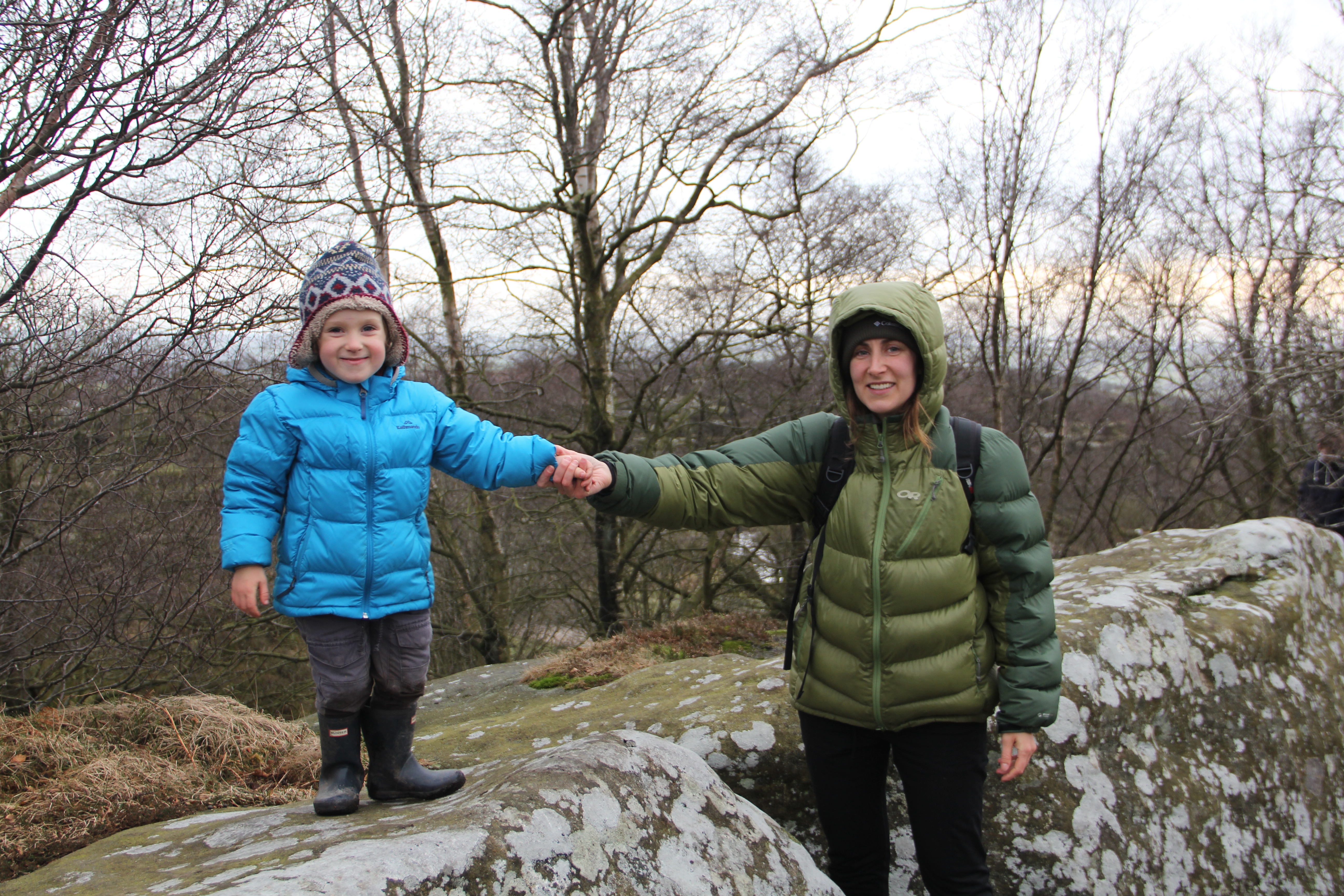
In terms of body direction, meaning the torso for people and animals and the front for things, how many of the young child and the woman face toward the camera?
2

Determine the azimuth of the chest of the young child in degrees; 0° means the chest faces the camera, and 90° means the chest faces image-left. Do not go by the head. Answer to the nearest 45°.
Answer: approximately 0°

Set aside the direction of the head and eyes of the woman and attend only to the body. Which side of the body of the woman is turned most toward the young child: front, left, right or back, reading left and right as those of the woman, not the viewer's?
right

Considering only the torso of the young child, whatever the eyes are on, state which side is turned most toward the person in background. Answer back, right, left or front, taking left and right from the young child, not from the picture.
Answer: left
